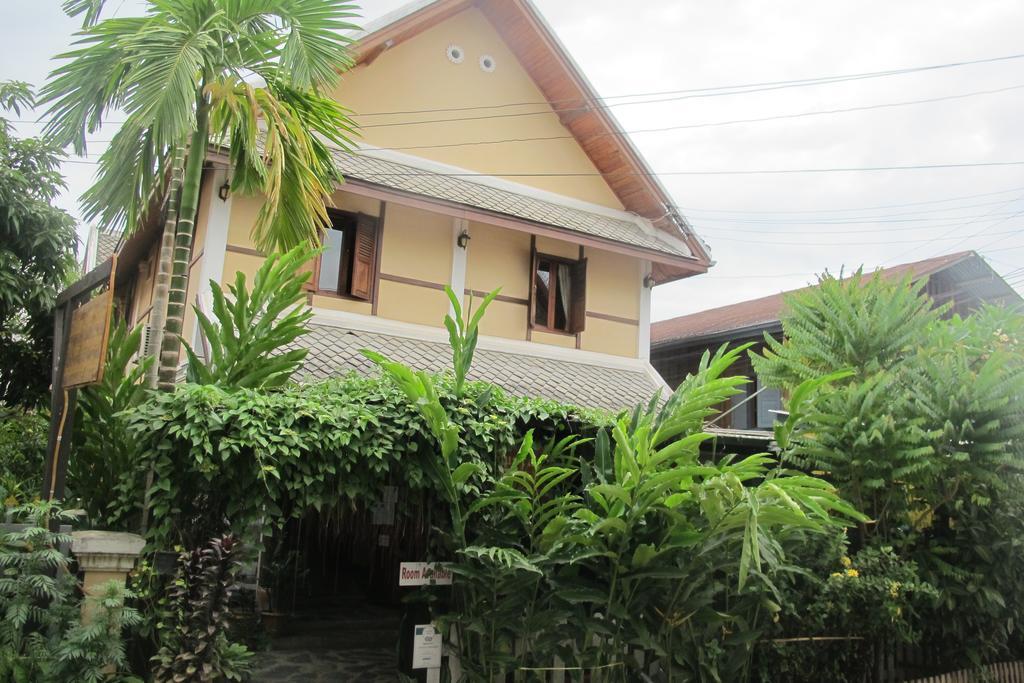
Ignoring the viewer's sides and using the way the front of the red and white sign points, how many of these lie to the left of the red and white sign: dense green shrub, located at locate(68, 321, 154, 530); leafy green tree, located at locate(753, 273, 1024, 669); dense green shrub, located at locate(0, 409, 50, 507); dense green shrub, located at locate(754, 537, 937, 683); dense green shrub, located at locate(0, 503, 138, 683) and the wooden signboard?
2

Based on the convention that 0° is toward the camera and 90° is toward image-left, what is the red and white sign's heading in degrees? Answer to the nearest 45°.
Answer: approximately 0°

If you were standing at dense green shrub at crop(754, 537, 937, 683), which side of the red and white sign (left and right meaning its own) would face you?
left

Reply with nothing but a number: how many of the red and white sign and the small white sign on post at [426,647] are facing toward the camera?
2

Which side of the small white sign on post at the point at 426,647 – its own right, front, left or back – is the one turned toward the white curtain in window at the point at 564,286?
back

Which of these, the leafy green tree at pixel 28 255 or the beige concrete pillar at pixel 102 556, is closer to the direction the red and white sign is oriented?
the beige concrete pillar

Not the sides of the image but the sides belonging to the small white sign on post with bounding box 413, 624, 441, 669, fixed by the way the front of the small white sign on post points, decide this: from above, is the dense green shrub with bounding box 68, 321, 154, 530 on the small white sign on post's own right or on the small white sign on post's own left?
on the small white sign on post's own right

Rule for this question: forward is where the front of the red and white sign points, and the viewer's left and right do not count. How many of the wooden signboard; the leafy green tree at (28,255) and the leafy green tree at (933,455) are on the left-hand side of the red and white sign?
1

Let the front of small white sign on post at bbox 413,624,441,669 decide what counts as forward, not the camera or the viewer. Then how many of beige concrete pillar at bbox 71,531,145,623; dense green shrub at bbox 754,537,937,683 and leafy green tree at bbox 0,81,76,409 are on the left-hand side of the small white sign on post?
1

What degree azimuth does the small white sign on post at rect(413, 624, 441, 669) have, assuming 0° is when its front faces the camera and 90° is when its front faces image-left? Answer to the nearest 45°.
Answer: approximately 0°

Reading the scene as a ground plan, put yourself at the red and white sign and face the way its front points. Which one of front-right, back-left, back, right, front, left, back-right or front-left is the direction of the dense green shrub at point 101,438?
right
